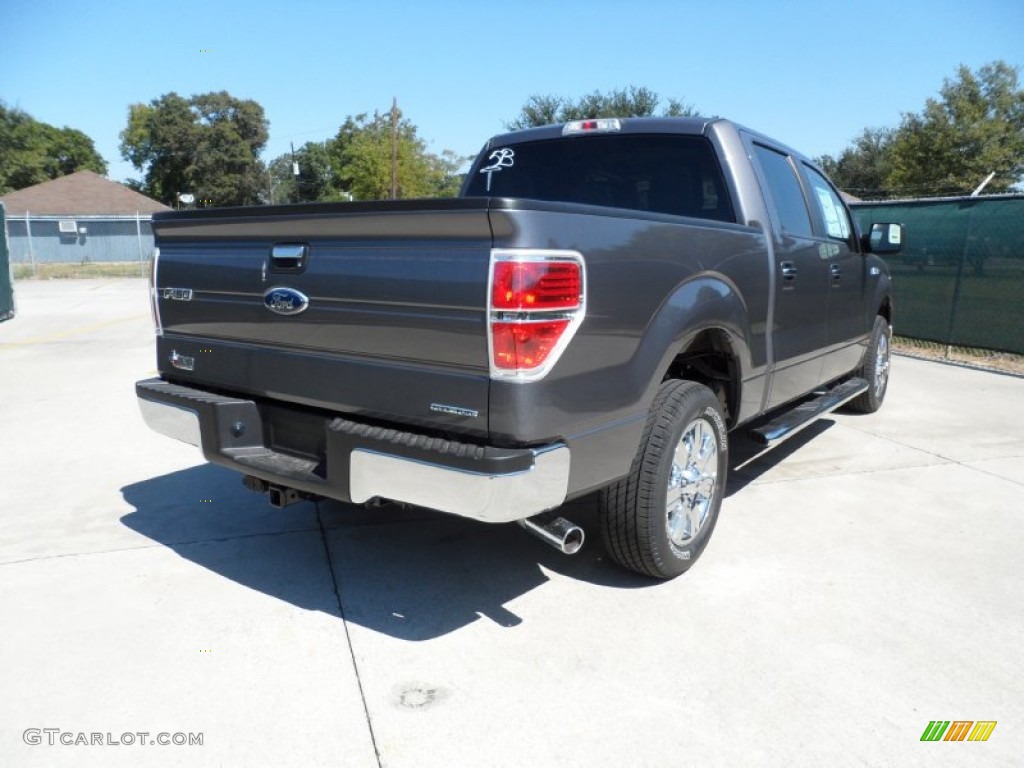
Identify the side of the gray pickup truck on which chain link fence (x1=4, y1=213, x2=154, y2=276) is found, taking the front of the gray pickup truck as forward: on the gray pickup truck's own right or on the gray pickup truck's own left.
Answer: on the gray pickup truck's own left

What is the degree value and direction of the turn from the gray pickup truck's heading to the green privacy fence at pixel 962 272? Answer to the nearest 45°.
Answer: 0° — it already faces it

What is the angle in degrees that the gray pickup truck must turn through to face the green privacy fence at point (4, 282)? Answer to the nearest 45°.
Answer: approximately 90° to its left

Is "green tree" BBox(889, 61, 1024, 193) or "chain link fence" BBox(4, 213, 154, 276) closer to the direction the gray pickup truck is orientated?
the green tree

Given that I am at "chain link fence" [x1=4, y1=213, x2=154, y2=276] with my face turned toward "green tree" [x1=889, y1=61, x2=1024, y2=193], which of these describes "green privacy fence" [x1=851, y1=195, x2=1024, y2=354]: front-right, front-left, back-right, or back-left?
front-right

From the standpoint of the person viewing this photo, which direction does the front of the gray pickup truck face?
facing away from the viewer and to the right of the viewer

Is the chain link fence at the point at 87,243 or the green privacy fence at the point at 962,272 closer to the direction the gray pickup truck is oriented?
the green privacy fence

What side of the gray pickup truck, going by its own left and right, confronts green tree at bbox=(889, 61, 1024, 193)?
front

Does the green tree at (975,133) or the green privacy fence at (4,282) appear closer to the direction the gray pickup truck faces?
the green tree

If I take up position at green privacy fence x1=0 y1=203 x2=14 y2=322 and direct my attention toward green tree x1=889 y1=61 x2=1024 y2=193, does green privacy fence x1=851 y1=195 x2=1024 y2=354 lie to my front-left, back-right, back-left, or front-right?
front-right
